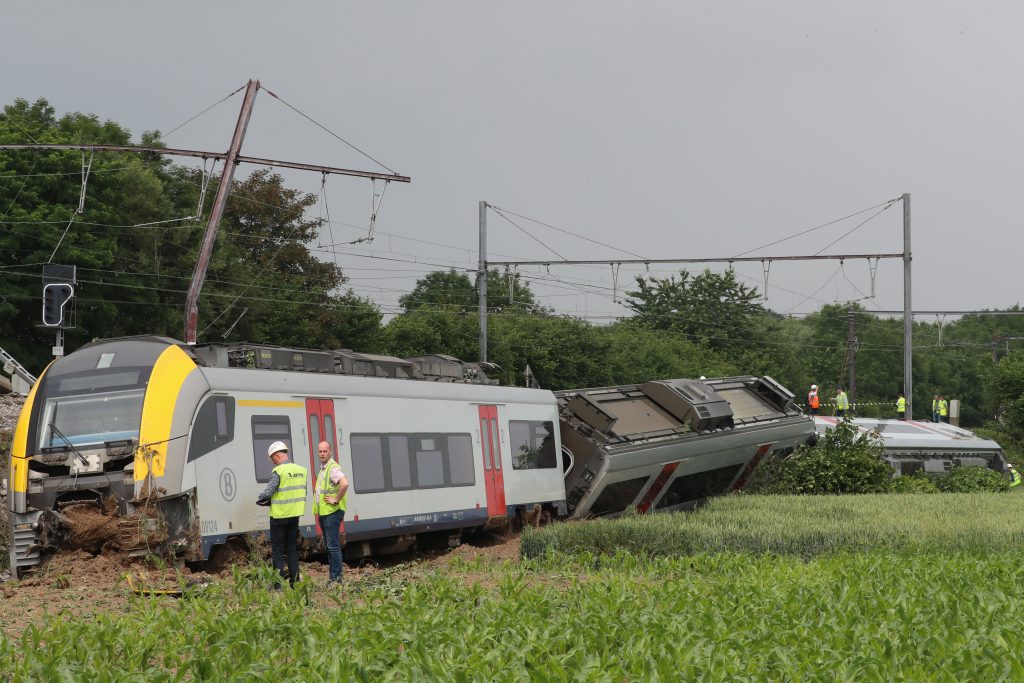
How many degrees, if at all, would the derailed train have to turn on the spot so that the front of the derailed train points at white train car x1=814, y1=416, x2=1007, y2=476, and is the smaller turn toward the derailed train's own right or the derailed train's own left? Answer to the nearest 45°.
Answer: approximately 180°

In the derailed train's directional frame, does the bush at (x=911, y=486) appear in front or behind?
behind

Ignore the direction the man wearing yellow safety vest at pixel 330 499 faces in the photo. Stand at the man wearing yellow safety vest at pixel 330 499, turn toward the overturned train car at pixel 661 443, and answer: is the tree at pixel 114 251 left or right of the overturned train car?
left

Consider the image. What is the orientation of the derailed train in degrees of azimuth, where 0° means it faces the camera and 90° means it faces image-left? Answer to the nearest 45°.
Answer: approximately 45°

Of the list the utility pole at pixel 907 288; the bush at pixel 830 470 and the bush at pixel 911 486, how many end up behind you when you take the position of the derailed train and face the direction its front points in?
3

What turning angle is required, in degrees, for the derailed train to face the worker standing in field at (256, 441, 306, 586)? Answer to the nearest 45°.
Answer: approximately 45° to its left

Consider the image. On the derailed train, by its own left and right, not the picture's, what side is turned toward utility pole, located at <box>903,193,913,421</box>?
back

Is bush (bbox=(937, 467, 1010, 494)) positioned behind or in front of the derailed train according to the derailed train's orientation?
behind

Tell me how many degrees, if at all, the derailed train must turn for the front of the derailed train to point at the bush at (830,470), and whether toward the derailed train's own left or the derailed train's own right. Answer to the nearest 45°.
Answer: approximately 180°

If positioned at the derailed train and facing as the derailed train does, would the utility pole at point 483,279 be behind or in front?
behind
